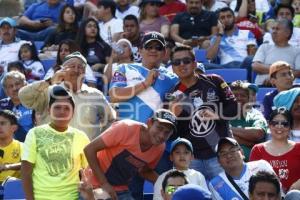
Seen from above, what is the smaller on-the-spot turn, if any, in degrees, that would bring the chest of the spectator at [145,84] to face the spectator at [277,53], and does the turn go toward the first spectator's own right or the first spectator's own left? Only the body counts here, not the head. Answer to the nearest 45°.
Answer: approximately 135° to the first spectator's own left

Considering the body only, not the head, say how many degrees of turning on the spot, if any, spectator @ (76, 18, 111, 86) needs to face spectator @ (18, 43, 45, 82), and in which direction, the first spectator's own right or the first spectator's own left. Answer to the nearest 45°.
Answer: approximately 90° to the first spectator's own right

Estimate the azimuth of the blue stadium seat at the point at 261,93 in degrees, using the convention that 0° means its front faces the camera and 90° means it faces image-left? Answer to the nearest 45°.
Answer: approximately 0°

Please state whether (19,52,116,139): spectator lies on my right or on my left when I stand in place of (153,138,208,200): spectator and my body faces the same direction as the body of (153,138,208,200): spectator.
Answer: on my right
